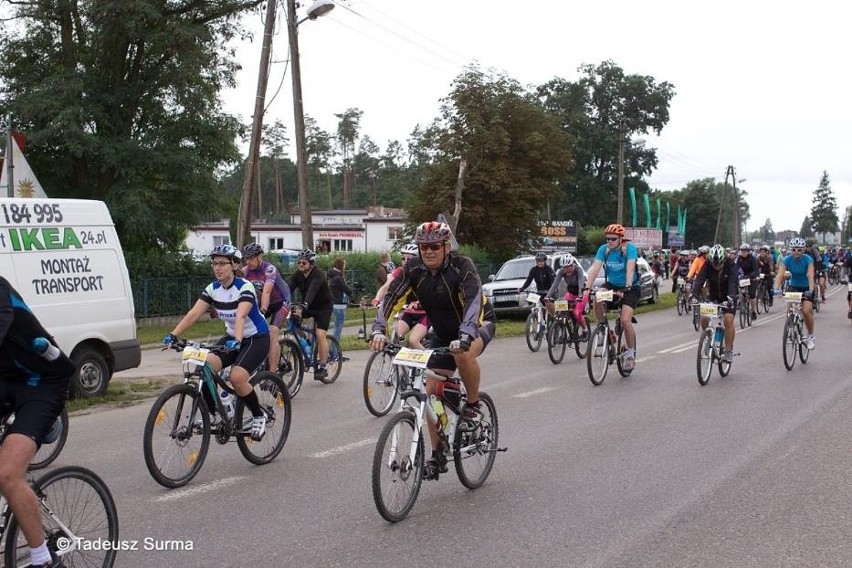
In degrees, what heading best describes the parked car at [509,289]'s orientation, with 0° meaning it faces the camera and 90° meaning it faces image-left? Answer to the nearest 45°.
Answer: approximately 45°

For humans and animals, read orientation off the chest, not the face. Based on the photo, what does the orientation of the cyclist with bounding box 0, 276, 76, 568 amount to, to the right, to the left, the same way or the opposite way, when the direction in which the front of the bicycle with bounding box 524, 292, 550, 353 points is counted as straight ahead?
the same way

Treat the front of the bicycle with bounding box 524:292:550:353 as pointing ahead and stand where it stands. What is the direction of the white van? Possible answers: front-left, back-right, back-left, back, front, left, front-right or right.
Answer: front

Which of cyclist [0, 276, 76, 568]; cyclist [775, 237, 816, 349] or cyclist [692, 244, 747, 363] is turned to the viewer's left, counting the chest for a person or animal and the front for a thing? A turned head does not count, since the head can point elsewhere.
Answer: cyclist [0, 276, 76, 568]

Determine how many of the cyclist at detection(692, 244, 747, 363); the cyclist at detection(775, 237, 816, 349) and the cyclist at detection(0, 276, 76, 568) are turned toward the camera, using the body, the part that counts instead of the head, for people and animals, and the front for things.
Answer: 2

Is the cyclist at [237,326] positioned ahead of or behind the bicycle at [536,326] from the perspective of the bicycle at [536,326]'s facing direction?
ahead

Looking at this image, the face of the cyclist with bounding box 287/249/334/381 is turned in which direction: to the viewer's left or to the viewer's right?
to the viewer's left

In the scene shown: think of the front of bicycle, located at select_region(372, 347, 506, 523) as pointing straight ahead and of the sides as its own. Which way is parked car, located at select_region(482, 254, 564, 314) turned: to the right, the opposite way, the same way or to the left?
the same way

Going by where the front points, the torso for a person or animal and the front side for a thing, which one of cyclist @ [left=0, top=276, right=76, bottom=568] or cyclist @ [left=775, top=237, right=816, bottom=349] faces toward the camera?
cyclist @ [left=775, top=237, right=816, bottom=349]

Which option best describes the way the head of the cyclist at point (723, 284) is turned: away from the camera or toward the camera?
toward the camera

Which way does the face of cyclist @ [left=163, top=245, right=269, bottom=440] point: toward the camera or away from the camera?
toward the camera

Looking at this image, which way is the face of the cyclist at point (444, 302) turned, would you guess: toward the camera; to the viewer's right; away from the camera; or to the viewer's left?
toward the camera

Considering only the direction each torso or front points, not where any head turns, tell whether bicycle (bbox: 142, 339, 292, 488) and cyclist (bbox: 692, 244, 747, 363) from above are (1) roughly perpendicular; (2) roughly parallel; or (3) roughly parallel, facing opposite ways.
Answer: roughly parallel

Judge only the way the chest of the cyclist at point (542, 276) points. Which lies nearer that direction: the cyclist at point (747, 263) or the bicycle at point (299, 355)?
the bicycle

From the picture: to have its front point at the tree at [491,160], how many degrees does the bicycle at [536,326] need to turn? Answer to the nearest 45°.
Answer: approximately 135° to its right

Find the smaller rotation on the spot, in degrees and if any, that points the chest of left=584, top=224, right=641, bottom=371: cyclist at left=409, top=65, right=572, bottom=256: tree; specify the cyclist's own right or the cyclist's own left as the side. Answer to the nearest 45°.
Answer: approximately 135° to the cyclist's own right

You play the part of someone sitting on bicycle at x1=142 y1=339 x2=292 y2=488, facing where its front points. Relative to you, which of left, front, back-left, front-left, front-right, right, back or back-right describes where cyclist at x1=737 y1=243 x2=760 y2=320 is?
back

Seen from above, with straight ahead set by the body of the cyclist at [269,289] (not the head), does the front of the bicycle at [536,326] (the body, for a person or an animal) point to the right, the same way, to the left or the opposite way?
the same way

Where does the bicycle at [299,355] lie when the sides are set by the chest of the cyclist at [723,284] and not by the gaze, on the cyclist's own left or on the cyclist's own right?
on the cyclist's own right

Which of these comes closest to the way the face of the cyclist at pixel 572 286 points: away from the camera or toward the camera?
toward the camera

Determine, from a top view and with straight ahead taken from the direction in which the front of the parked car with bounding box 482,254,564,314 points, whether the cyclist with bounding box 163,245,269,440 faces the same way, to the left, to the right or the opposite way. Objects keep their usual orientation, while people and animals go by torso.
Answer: the same way
